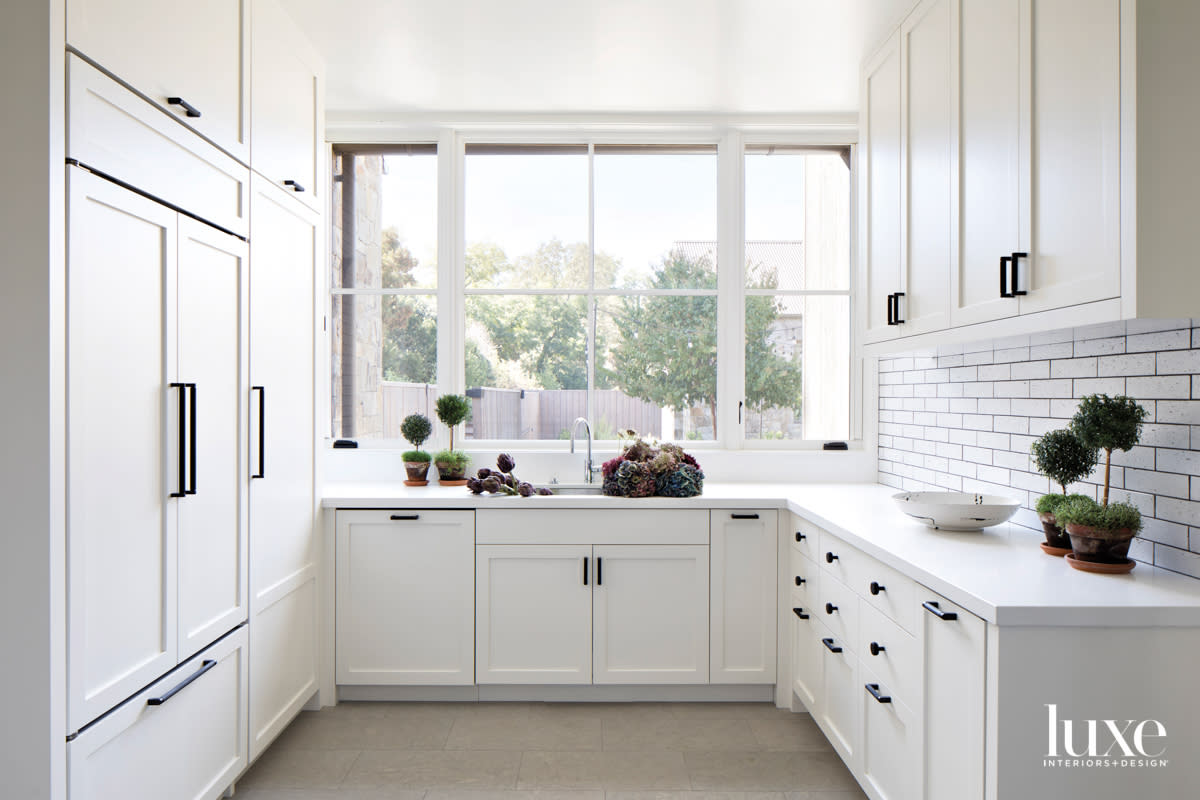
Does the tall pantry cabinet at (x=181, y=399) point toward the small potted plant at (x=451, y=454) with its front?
no

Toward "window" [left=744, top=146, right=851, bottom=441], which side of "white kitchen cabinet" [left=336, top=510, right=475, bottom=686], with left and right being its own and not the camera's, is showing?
left

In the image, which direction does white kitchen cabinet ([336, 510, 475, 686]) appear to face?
toward the camera

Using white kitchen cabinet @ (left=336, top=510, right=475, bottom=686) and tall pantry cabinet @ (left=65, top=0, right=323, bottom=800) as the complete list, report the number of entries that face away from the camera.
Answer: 0

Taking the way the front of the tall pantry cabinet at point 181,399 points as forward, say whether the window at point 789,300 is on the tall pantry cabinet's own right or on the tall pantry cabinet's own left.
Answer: on the tall pantry cabinet's own left

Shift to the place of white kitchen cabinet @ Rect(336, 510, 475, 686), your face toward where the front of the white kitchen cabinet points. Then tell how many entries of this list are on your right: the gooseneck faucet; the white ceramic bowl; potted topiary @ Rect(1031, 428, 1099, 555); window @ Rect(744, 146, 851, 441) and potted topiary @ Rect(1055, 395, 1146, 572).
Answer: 0

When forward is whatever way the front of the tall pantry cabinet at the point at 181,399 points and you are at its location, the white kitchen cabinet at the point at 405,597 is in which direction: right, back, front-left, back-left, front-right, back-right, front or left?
left

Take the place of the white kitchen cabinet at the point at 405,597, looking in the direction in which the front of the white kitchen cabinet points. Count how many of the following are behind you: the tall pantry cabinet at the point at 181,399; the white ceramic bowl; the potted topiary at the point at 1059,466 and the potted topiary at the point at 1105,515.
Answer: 0

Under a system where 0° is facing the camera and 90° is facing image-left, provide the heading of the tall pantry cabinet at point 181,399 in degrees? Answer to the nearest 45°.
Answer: approximately 315°

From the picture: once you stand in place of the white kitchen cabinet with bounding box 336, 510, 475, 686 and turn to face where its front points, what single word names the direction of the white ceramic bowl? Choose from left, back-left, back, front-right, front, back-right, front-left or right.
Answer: front-left

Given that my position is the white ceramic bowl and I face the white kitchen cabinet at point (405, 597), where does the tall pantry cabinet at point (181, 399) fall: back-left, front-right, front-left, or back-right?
front-left

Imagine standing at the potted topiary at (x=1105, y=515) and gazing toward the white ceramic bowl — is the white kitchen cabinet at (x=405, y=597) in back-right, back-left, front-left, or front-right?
front-left
